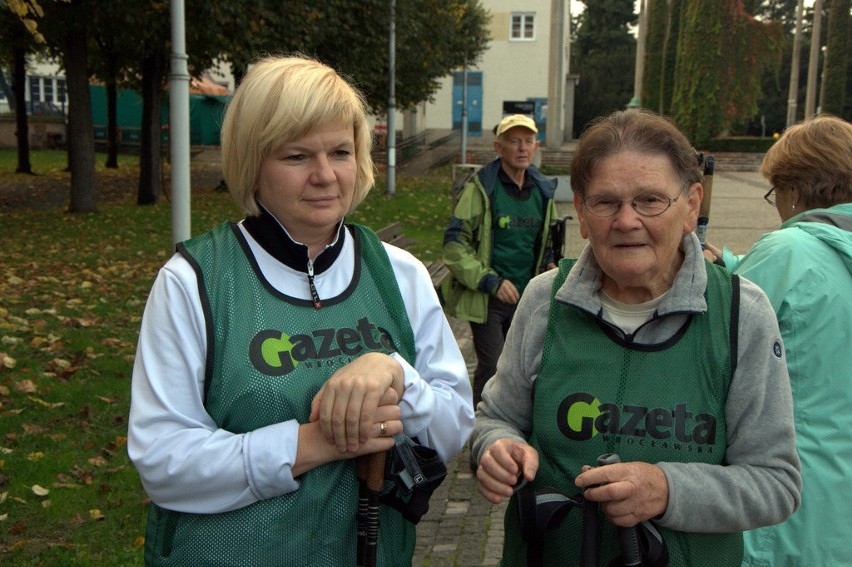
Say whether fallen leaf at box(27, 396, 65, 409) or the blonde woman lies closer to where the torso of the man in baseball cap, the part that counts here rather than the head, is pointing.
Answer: the blonde woman

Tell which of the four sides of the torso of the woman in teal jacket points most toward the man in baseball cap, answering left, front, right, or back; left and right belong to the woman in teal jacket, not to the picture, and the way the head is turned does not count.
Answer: front

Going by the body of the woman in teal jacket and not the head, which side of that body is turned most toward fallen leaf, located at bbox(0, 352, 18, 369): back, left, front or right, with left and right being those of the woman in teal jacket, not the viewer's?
front

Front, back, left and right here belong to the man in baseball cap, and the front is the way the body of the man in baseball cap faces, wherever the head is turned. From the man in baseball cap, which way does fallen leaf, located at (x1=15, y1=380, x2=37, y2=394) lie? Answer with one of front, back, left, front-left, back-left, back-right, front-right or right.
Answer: back-right

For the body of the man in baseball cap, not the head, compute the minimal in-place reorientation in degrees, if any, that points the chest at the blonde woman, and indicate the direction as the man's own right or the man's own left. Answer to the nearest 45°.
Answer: approximately 45° to the man's own right

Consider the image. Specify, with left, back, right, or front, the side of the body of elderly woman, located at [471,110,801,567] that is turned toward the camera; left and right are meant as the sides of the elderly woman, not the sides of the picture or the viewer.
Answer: front

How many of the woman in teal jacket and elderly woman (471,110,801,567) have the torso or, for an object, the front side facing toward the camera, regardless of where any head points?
1

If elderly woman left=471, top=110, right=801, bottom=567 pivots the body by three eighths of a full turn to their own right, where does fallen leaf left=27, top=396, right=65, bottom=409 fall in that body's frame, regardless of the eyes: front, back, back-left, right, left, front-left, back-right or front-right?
front

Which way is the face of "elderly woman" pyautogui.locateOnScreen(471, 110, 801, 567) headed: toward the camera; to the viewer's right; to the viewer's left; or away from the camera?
toward the camera

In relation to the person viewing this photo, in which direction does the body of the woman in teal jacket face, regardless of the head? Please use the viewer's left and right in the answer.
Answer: facing away from the viewer and to the left of the viewer

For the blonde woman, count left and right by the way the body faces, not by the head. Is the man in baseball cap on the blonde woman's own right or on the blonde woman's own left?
on the blonde woman's own left

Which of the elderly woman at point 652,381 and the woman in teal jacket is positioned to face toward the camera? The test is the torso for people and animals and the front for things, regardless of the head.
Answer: the elderly woman

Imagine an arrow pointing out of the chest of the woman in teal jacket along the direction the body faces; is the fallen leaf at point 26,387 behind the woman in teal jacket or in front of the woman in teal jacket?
in front

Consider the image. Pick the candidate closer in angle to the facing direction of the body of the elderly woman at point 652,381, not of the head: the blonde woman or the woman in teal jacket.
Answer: the blonde woman

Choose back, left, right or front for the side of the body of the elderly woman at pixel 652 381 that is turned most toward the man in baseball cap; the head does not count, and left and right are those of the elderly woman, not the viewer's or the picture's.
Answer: back

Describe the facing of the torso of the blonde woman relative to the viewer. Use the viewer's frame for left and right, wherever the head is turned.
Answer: facing the viewer and to the right of the viewer
